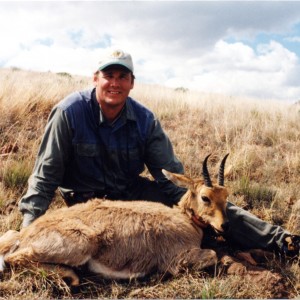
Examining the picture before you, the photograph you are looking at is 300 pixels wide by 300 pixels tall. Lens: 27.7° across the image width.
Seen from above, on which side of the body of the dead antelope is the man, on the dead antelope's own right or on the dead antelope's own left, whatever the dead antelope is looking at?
on the dead antelope's own left

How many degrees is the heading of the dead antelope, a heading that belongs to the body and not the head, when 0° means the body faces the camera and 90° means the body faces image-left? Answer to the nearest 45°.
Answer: approximately 270°
